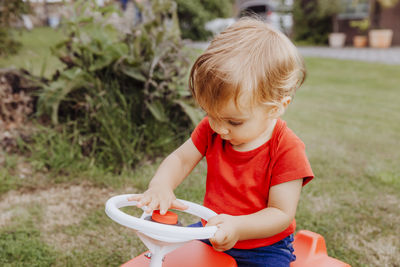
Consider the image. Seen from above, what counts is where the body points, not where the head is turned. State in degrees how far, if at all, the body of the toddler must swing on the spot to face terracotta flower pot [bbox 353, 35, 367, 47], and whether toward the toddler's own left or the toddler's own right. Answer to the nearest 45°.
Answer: approximately 135° to the toddler's own right

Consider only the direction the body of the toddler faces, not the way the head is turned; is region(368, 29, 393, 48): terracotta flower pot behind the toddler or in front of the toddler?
behind

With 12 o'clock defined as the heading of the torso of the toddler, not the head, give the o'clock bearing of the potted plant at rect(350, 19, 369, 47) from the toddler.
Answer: The potted plant is roughly at 5 o'clock from the toddler.

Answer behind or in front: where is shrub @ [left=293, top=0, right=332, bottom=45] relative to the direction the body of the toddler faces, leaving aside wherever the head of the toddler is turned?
behind
